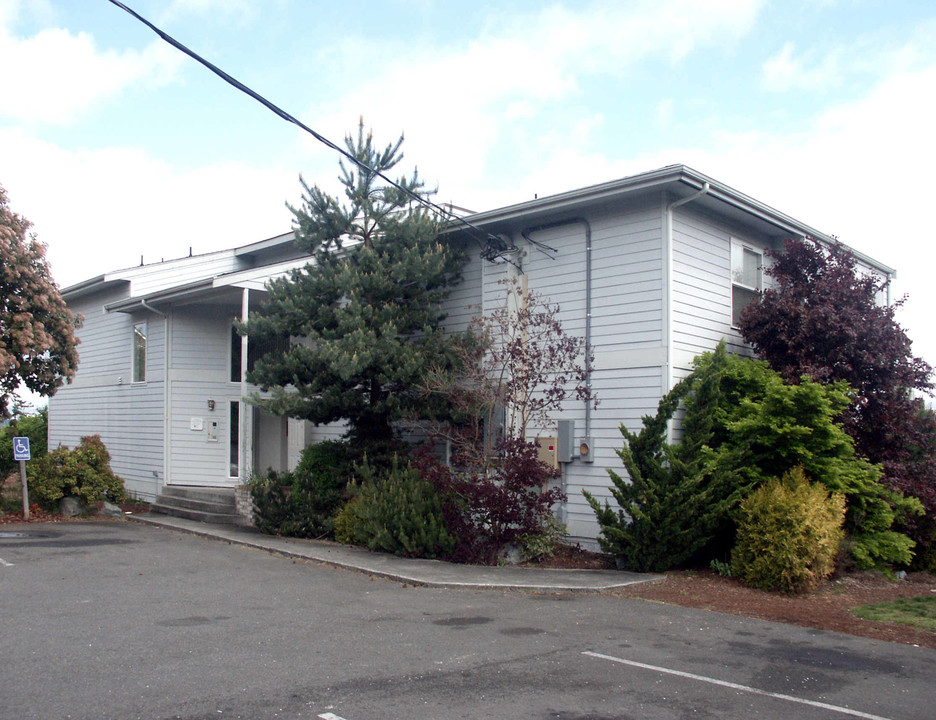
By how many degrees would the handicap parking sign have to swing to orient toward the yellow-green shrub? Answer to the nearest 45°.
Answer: approximately 45° to its left

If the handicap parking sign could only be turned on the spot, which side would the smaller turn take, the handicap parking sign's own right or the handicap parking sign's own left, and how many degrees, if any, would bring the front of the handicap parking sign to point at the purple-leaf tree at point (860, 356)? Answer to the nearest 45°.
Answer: approximately 45° to the handicap parking sign's own left

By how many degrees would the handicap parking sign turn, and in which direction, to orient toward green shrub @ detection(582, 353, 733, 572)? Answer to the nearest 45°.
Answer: approximately 45° to its left

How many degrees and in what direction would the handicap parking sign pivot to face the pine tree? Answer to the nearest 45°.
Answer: approximately 45° to its left

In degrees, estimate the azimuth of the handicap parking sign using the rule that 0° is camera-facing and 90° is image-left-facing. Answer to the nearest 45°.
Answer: approximately 0°

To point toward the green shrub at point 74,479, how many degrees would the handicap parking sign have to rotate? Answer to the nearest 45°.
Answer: approximately 135° to its left
